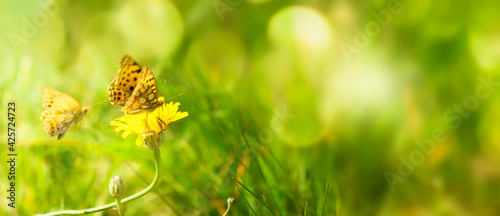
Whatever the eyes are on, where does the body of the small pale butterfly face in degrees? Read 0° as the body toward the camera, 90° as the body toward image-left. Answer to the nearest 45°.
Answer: approximately 270°
